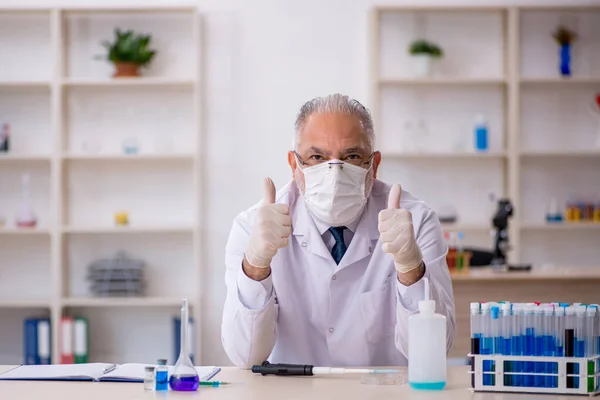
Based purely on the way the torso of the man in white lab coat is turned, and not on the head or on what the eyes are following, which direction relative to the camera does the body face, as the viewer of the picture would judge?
toward the camera

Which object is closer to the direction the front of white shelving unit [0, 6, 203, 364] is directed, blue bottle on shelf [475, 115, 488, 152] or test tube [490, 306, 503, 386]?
the test tube

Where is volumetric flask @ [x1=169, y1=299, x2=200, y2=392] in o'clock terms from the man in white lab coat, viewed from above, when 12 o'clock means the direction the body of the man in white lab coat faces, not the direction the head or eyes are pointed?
The volumetric flask is roughly at 1 o'clock from the man in white lab coat.

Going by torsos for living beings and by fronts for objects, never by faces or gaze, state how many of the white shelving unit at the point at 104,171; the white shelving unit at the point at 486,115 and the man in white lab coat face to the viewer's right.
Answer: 0

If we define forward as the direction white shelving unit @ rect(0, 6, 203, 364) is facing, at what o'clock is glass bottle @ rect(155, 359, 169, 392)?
The glass bottle is roughly at 12 o'clock from the white shelving unit.

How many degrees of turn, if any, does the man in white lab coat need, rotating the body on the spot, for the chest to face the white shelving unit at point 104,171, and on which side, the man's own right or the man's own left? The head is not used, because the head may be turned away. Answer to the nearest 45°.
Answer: approximately 135° to the man's own right

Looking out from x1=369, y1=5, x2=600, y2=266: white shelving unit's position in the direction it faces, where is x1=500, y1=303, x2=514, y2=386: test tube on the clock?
The test tube is roughly at 12 o'clock from the white shelving unit.

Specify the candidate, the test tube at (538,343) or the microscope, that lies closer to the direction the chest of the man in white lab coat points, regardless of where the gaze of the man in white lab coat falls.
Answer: the test tube

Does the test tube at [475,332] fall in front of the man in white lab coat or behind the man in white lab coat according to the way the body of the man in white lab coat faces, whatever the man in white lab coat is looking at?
in front

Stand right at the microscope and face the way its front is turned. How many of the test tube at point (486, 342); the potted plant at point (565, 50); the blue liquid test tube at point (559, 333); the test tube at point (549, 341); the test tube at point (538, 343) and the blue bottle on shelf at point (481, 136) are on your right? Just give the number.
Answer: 4

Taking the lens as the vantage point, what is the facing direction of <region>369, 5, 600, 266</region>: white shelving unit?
facing the viewer

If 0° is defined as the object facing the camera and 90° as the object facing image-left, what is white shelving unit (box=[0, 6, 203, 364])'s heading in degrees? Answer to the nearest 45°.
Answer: approximately 0°

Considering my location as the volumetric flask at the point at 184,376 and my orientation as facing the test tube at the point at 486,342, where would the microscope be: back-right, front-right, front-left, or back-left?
front-left

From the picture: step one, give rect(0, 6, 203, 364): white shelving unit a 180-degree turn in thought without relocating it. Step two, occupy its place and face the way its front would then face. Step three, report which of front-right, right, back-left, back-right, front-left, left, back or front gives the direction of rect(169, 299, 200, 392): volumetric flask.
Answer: back
